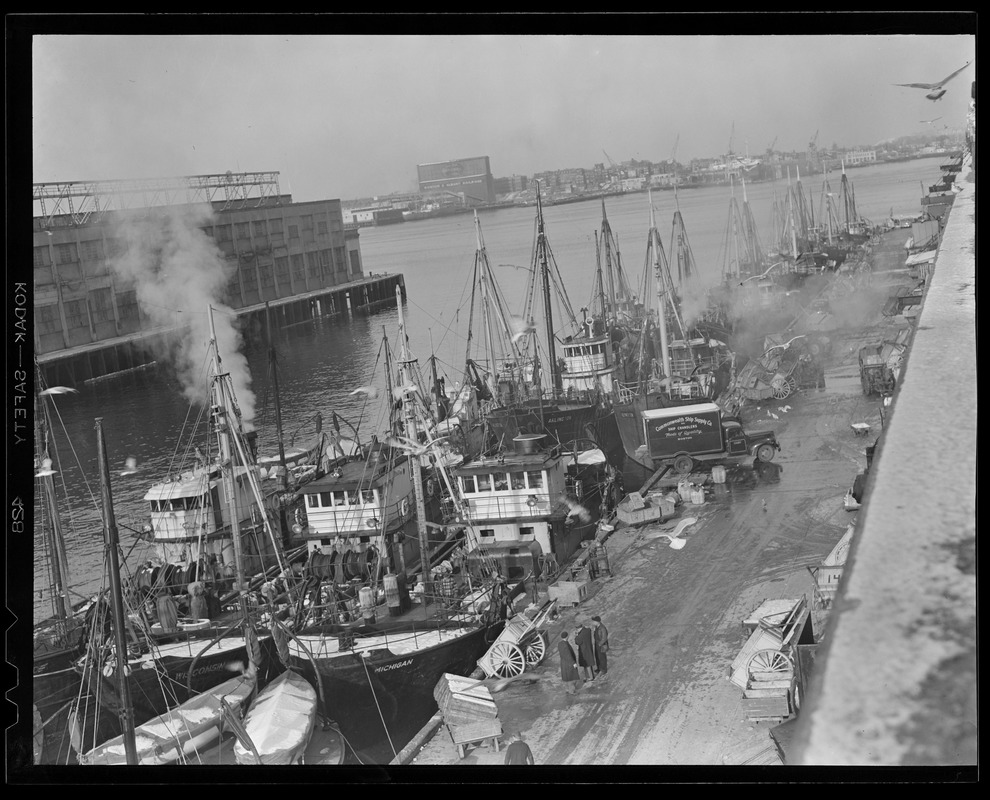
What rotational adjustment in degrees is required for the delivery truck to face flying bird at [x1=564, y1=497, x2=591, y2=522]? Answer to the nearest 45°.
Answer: approximately 135° to its right

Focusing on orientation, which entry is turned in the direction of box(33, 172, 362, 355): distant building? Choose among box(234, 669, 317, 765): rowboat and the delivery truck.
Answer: the rowboat

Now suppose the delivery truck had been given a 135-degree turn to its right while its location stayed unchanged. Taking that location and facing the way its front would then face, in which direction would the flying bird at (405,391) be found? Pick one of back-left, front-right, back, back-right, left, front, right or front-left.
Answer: front

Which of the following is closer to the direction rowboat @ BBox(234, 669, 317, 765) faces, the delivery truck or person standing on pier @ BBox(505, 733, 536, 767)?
the delivery truck

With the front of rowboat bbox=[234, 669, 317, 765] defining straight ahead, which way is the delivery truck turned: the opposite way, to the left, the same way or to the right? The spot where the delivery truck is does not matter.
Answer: to the right

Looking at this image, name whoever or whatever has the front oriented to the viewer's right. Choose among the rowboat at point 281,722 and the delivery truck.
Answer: the delivery truck

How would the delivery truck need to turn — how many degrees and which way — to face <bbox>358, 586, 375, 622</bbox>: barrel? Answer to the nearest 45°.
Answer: approximately 135° to its right

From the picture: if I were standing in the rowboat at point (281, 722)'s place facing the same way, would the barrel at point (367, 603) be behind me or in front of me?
in front

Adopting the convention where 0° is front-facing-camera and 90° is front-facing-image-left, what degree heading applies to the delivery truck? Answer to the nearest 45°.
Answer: approximately 270°

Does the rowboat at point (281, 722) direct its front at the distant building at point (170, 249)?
yes

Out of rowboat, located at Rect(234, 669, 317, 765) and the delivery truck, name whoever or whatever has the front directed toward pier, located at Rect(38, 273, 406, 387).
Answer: the rowboat

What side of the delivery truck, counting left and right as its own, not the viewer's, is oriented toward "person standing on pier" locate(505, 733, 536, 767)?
right

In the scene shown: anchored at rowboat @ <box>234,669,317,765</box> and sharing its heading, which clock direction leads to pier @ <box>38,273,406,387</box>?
The pier is roughly at 12 o'clock from the rowboat.

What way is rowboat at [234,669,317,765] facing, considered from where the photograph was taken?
facing away from the viewer

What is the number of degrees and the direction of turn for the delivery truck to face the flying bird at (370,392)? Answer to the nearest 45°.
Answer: approximately 135° to its left

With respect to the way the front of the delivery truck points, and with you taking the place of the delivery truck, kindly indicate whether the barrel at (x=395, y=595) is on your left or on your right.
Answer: on your right
